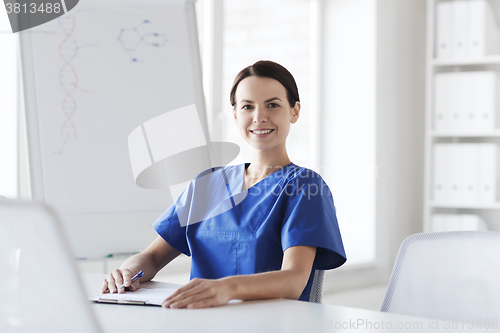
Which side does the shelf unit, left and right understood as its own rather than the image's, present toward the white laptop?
front

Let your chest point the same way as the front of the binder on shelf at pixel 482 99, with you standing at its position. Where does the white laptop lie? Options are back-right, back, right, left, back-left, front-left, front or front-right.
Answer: front

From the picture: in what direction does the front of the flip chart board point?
toward the camera

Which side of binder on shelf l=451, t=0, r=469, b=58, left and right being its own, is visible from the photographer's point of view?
front

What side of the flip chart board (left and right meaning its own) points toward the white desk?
front

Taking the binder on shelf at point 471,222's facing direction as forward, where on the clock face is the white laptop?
The white laptop is roughly at 12 o'clock from the binder on shelf.

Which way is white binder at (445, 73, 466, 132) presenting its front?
toward the camera

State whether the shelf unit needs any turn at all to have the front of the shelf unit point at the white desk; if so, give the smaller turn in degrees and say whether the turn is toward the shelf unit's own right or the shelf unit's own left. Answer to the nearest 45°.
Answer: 0° — it already faces it
